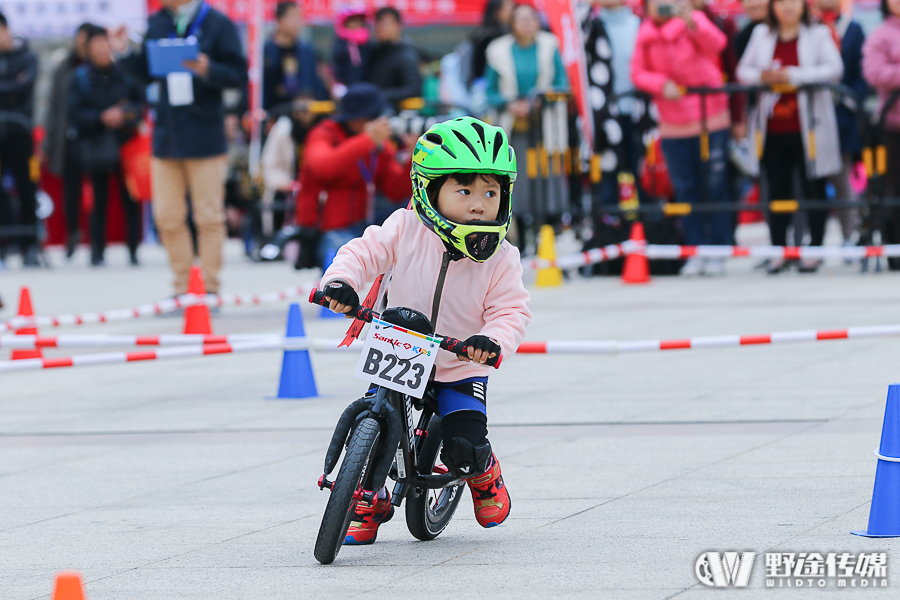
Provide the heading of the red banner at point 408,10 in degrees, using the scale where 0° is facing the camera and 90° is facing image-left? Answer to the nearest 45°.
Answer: approximately 0°

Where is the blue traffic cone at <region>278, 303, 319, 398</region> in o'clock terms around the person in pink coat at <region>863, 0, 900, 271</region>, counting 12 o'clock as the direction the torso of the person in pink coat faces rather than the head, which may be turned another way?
The blue traffic cone is roughly at 1 o'clock from the person in pink coat.

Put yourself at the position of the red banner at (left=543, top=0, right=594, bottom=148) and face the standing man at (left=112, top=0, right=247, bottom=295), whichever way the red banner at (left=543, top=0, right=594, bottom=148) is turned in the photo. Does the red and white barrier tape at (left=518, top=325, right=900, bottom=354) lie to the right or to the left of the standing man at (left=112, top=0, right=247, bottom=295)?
left

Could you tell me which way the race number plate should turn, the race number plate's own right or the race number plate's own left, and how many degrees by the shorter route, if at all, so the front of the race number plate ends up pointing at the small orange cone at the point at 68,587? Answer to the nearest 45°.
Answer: approximately 45° to the race number plate's own right

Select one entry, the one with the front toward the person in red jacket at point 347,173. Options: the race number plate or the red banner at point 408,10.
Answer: the red banner

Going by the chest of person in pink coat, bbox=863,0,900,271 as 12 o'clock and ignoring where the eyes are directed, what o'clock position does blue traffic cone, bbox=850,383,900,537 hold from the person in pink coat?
The blue traffic cone is roughly at 12 o'clock from the person in pink coat.

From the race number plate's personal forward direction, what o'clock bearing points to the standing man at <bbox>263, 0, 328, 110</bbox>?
The standing man is roughly at 6 o'clock from the race number plate.

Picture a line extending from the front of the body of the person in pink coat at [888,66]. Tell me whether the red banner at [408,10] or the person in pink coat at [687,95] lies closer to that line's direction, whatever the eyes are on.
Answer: the person in pink coat

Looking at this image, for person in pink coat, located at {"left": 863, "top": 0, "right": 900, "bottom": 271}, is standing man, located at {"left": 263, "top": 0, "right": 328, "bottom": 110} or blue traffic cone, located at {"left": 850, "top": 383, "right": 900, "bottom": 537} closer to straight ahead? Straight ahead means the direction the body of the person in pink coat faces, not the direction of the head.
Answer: the blue traffic cone

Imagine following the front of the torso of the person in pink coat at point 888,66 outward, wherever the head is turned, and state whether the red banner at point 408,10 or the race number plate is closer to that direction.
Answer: the race number plate

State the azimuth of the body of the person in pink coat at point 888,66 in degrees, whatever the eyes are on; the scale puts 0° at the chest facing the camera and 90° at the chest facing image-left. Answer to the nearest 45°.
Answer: approximately 0°

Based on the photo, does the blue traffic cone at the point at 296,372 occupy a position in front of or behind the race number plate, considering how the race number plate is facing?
behind
